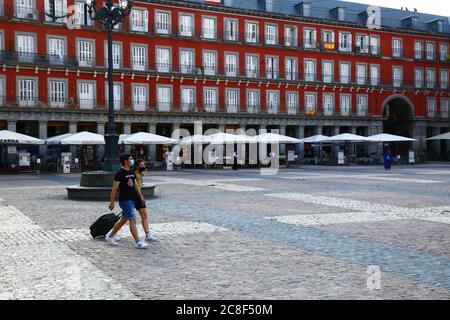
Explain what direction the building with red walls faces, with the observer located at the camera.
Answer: facing the viewer and to the right of the viewer

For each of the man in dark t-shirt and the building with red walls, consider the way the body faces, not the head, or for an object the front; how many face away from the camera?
0
